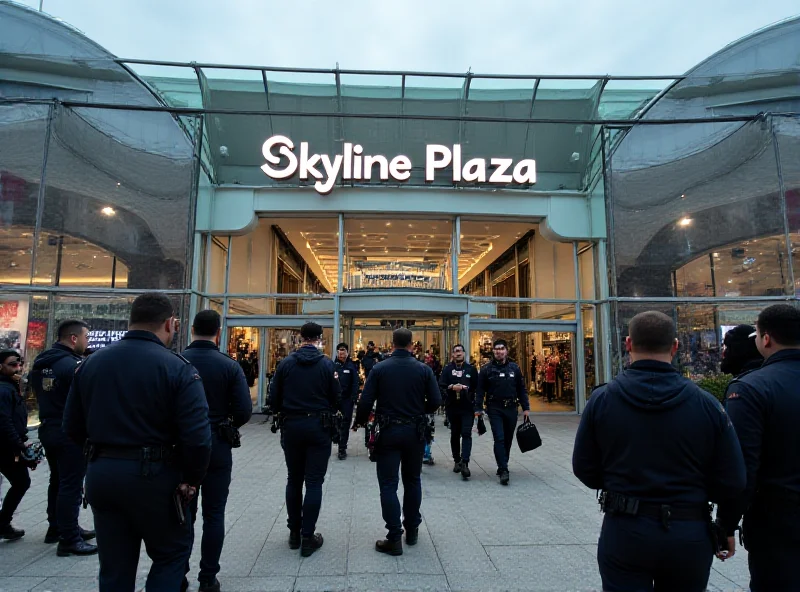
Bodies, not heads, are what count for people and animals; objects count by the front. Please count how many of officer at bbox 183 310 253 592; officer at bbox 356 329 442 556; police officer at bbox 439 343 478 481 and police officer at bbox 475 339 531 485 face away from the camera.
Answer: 2

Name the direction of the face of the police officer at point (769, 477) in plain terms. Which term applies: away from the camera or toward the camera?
away from the camera

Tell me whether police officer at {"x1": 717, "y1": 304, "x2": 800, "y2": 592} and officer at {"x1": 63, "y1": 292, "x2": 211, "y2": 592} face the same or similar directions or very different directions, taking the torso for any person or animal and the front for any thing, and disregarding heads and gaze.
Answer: same or similar directions

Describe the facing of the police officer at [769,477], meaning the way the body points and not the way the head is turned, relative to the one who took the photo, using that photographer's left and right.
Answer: facing away from the viewer and to the left of the viewer

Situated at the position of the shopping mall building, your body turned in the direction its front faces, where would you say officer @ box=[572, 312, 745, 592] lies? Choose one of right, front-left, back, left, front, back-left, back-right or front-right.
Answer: front

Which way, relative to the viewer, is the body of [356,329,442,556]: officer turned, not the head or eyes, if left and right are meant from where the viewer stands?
facing away from the viewer

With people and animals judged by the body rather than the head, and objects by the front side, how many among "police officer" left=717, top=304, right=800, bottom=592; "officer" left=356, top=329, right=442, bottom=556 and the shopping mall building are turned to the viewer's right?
0

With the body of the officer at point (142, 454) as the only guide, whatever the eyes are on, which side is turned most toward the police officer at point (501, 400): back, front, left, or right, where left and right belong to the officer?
front

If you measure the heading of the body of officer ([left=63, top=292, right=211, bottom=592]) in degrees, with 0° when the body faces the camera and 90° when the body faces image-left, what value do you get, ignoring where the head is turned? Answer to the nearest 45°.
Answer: approximately 225°

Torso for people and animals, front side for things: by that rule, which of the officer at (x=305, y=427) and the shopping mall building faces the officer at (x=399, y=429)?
the shopping mall building

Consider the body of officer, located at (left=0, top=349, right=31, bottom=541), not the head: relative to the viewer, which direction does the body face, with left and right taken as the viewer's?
facing to the right of the viewer

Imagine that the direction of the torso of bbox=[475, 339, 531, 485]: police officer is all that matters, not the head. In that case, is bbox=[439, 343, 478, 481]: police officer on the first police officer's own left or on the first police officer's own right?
on the first police officer's own right

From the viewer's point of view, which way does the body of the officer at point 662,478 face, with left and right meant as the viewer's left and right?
facing away from the viewer

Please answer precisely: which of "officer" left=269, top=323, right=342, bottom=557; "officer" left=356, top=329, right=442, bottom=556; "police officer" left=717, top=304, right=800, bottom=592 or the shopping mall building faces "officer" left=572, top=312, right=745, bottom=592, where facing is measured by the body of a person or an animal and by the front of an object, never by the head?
the shopping mall building

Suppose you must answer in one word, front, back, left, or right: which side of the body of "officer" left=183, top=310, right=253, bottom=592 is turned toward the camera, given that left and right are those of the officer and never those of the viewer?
back

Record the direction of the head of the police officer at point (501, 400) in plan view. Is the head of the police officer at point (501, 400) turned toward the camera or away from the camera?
toward the camera

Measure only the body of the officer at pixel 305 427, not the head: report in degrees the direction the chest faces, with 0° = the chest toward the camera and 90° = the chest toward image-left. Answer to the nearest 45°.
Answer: approximately 180°

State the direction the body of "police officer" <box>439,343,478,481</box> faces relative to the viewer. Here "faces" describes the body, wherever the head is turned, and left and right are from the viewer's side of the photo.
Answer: facing the viewer

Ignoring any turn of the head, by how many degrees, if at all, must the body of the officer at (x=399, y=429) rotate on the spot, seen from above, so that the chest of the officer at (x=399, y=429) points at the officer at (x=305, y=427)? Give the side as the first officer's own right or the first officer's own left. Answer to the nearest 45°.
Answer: approximately 90° to the first officer's own left

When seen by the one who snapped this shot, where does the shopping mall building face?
facing the viewer
